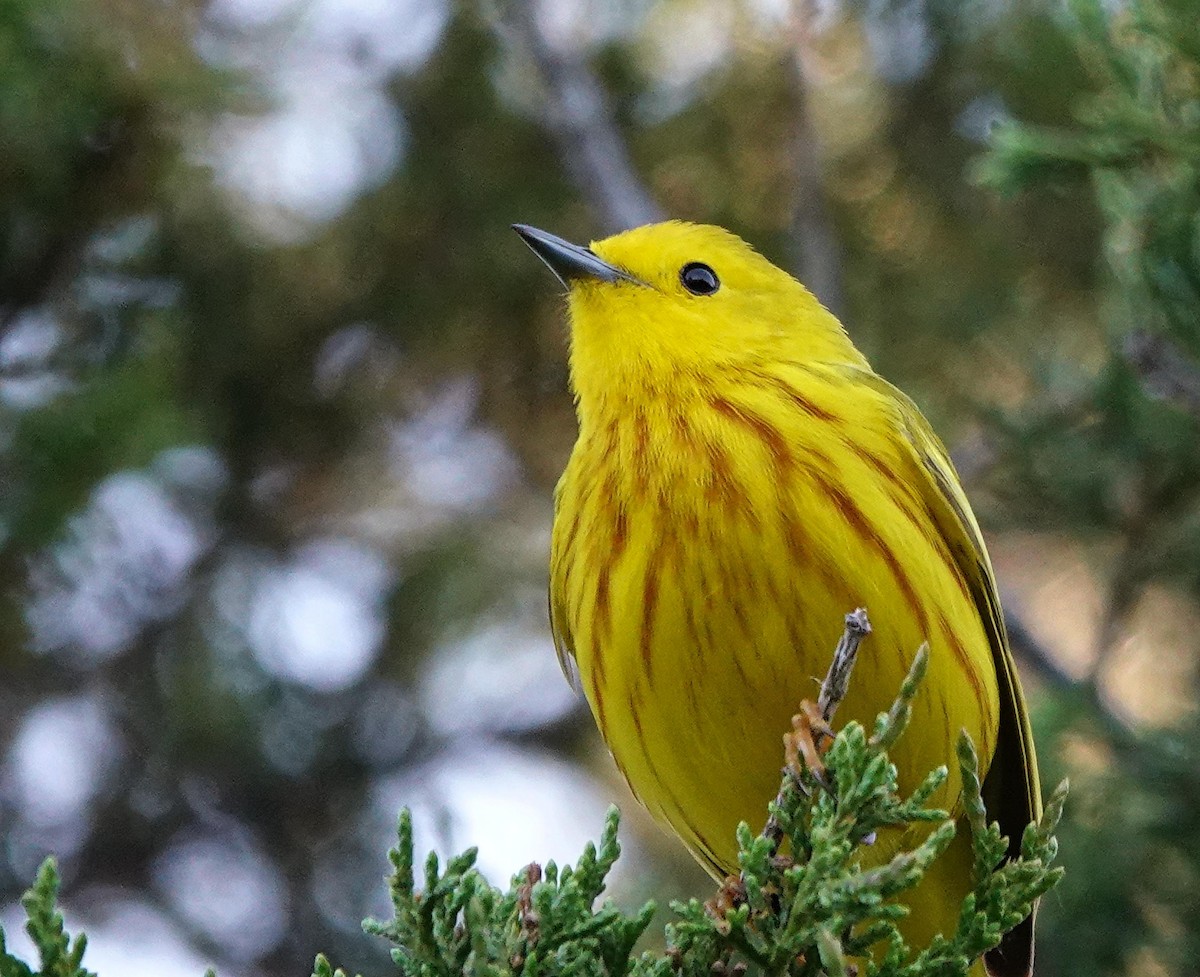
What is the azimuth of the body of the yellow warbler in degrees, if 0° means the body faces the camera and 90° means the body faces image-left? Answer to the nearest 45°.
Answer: approximately 45°

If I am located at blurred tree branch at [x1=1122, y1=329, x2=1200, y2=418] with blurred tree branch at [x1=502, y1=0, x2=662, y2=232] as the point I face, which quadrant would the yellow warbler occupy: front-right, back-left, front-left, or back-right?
front-left

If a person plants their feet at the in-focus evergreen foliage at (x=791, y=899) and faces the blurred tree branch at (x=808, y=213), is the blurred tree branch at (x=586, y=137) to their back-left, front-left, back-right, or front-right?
front-left
